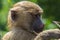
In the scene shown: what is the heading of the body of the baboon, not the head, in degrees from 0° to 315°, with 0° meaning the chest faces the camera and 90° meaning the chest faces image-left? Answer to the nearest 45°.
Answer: approximately 270°
